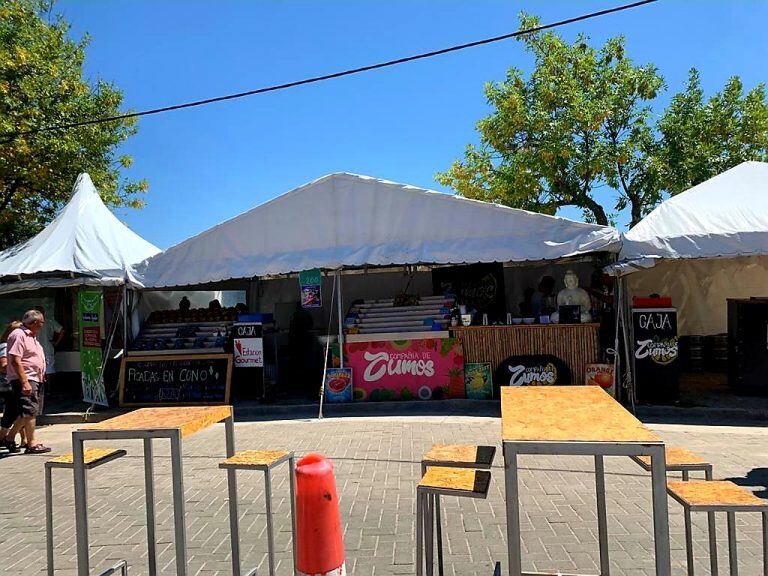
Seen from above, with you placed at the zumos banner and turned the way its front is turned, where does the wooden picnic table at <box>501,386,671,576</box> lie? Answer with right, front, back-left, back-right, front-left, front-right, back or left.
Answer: front

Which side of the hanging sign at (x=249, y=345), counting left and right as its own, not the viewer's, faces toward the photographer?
front

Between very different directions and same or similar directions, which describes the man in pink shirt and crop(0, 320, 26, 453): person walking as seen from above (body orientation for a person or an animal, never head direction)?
same or similar directions

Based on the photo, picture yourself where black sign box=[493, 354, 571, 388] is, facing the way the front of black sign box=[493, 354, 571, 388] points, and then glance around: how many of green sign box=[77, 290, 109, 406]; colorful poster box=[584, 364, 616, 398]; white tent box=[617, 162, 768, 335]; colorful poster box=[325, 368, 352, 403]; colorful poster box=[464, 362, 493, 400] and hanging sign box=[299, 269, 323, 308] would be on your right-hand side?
4

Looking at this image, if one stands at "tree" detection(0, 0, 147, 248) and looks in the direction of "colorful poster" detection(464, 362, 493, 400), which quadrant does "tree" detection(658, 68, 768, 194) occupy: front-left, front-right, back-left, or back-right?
front-left

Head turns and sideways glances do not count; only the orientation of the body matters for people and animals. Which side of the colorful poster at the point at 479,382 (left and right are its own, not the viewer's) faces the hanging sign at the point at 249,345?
right

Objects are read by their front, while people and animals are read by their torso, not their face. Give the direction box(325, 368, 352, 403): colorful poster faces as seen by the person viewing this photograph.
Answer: facing the viewer

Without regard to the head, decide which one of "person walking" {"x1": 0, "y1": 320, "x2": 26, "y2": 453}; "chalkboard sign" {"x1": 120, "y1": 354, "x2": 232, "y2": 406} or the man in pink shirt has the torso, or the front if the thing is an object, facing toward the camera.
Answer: the chalkboard sign

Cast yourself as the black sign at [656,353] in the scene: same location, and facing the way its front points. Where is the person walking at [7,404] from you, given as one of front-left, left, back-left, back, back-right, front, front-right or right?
front-right

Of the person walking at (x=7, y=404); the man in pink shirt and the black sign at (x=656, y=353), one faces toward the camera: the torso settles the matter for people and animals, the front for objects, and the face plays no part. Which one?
the black sign

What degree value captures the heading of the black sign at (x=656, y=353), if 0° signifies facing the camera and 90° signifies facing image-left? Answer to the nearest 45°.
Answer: approximately 0°
